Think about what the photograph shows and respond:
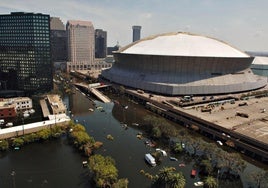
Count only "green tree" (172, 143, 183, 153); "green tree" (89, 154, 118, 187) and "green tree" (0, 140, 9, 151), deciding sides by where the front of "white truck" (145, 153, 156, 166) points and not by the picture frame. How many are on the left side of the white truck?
1

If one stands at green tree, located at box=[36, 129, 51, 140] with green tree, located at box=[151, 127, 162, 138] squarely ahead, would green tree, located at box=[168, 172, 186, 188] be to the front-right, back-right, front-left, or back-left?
front-right

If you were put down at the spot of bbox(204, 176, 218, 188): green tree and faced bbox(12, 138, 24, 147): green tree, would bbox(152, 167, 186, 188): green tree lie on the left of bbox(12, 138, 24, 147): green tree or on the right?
left

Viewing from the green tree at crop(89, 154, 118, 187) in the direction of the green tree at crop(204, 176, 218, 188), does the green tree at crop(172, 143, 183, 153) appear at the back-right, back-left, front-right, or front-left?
front-left

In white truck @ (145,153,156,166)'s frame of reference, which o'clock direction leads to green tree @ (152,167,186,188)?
The green tree is roughly at 1 o'clock from the white truck.

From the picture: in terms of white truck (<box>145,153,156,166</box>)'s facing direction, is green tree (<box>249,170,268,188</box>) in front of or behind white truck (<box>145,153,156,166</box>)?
in front

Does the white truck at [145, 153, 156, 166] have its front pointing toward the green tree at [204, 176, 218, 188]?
yes

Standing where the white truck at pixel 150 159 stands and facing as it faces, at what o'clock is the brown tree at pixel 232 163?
The brown tree is roughly at 11 o'clock from the white truck.

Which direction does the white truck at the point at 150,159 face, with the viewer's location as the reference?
facing the viewer and to the right of the viewer

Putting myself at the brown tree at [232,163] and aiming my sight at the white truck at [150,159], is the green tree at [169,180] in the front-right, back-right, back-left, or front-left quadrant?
front-left

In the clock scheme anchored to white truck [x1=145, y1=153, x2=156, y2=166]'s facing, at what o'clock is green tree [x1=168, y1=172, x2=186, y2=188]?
The green tree is roughly at 1 o'clock from the white truck.
